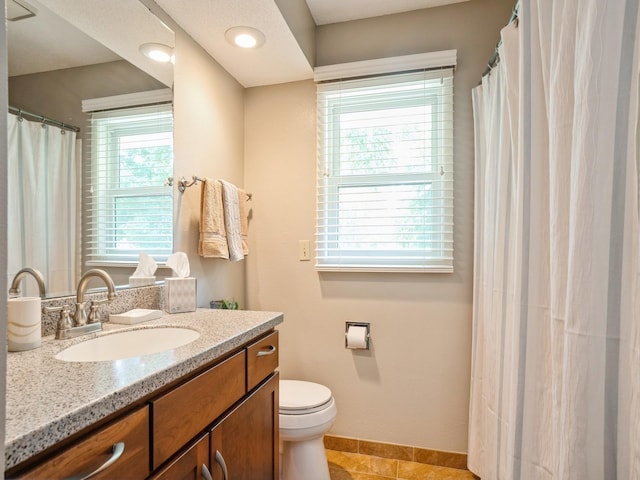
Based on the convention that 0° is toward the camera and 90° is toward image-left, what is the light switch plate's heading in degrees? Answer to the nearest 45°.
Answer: approximately 0°

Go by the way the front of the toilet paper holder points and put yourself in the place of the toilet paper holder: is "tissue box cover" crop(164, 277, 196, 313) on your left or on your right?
on your right

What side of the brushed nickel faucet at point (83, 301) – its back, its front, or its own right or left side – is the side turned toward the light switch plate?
left

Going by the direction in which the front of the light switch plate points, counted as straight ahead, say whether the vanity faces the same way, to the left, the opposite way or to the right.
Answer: to the left

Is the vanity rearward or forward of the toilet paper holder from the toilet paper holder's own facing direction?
forward

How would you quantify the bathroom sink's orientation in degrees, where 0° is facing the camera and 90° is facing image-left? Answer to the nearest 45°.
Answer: approximately 315°
